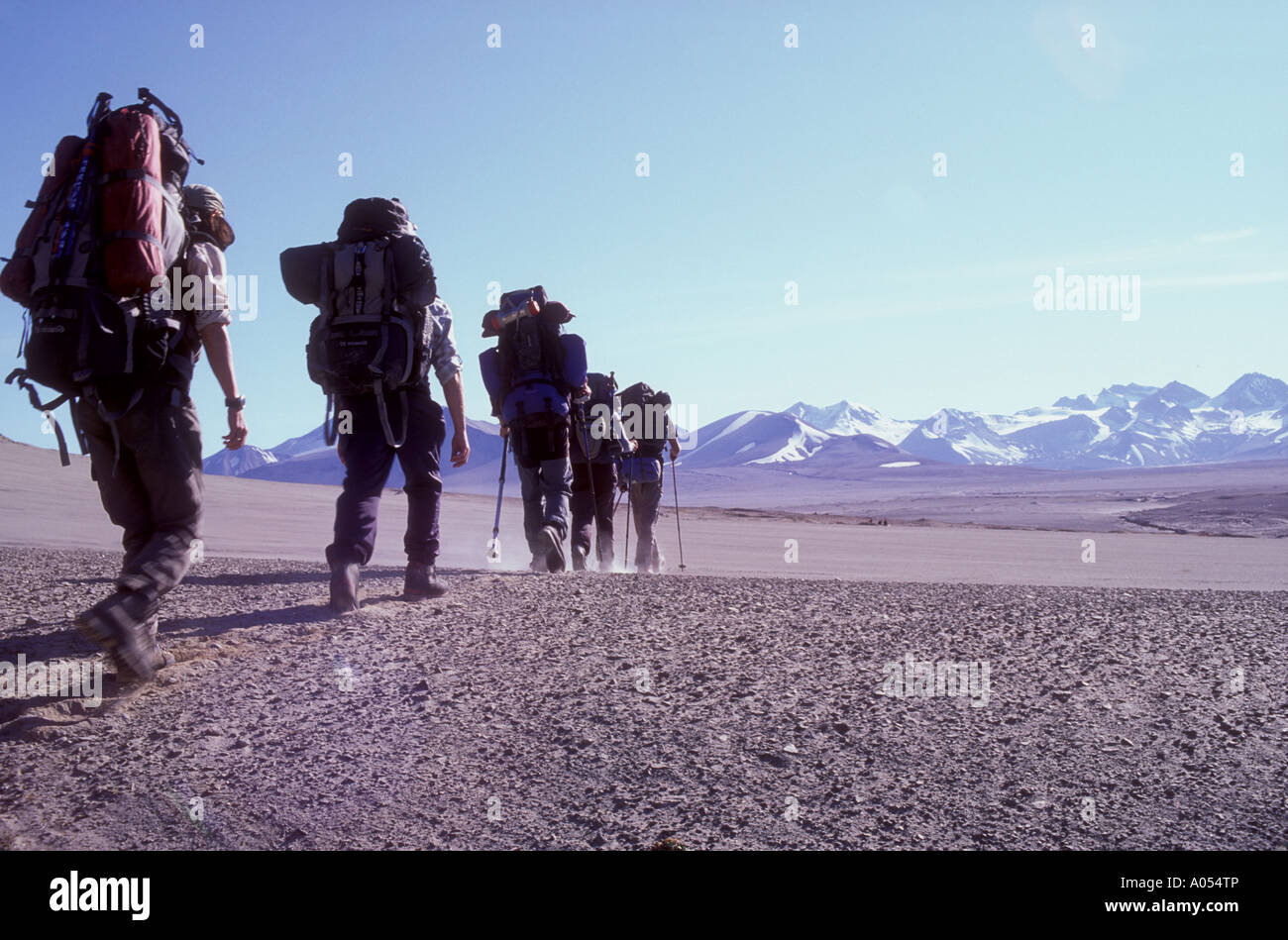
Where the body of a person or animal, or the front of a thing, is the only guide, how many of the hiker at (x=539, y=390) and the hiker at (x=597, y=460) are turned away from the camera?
2

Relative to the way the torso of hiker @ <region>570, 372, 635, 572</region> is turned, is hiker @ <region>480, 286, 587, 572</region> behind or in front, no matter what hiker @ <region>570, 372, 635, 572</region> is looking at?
behind

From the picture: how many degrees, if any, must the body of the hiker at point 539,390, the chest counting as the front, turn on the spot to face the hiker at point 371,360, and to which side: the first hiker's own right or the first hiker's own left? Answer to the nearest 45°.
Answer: approximately 180°

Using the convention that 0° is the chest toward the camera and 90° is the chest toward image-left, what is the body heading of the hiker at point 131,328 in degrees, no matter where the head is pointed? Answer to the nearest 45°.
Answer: approximately 225°

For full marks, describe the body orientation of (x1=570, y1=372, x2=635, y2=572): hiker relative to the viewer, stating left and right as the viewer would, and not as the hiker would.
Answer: facing away from the viewer

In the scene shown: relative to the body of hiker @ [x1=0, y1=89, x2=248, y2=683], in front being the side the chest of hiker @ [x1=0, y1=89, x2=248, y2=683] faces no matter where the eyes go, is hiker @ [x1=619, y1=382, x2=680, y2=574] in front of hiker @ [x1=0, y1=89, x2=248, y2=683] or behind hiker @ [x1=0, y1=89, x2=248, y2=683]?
in front

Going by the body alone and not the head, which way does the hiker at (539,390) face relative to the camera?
away from the camera

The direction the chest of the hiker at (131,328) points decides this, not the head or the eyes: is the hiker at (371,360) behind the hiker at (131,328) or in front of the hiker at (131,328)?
in front

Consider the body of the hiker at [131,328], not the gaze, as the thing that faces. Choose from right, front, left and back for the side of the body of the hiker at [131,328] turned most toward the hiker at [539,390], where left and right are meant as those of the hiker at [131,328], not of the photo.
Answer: front

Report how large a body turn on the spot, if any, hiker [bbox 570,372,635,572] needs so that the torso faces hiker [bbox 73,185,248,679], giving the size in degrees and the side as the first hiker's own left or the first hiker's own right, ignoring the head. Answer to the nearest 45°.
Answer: approximately 180°
